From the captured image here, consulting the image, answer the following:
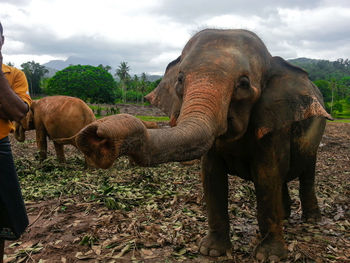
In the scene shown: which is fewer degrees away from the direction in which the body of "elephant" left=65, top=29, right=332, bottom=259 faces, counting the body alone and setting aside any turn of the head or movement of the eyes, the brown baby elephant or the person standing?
the person standing

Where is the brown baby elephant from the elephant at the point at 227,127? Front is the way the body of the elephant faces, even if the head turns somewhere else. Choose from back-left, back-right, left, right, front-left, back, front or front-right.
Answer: right

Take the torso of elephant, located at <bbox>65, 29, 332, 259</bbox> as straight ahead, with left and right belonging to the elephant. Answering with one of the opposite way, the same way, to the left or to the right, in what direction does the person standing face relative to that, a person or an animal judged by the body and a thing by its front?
to the left
